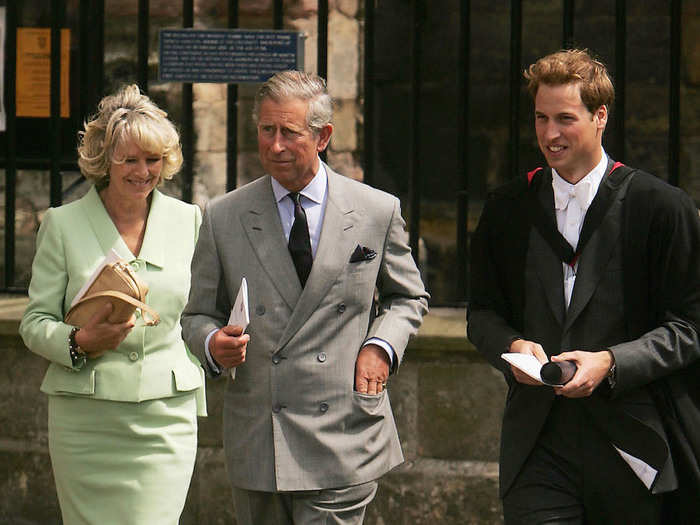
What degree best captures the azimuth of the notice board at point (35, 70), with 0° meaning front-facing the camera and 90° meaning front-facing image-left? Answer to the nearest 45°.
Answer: approximately 0°

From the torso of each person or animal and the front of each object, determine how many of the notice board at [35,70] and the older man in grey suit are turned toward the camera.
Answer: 2

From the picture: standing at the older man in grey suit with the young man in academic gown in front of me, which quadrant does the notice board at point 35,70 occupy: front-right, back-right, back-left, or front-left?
back-left

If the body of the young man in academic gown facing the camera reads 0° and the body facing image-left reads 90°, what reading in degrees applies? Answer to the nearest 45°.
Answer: approximately 45°

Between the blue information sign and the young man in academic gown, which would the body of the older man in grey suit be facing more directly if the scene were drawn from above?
the young man in academic gown
